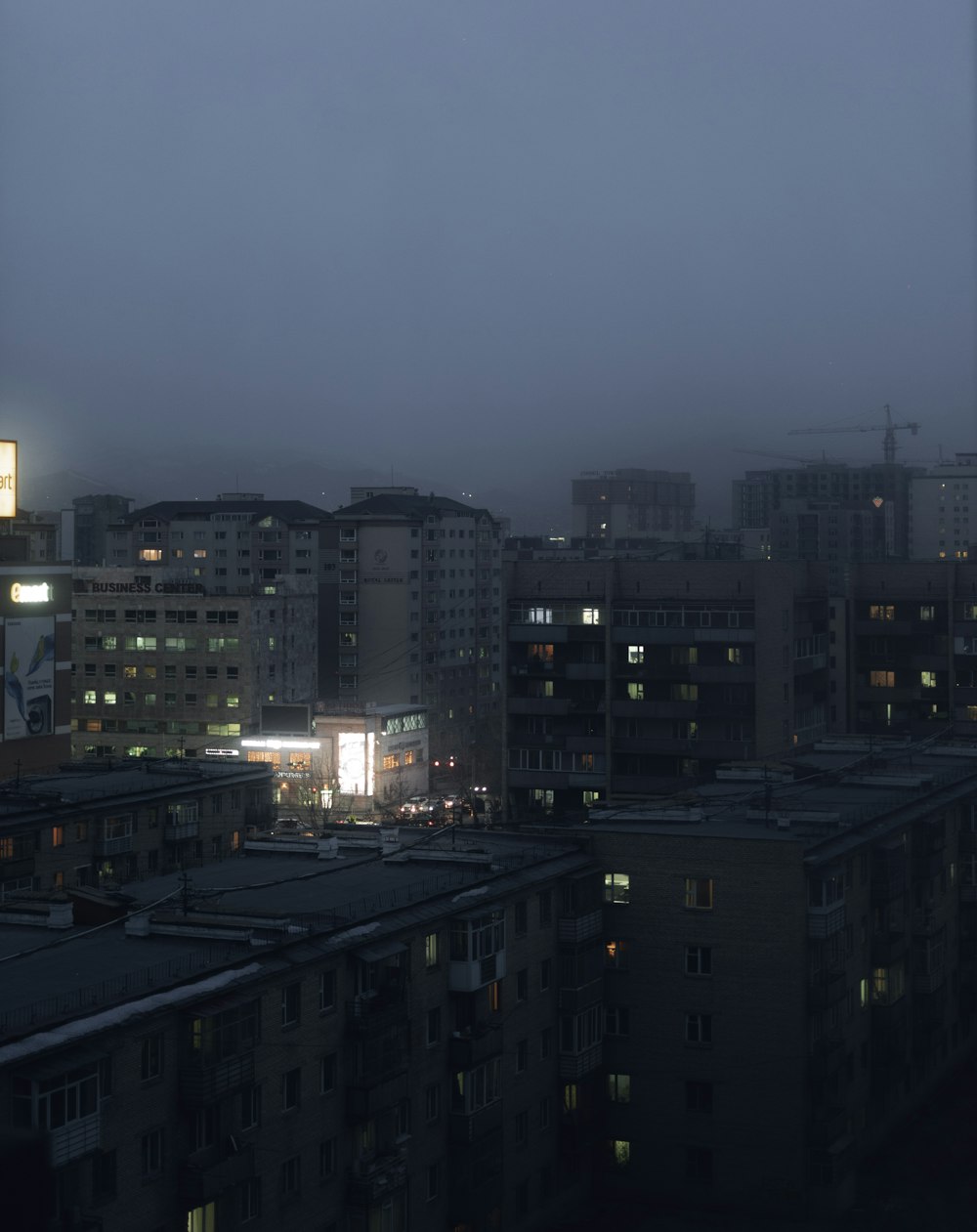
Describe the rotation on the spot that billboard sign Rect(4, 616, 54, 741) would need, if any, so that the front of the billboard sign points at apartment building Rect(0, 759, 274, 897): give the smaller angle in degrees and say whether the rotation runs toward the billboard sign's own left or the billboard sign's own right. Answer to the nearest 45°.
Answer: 0° — it already faces it

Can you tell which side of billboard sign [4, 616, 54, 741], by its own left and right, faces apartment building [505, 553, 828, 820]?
left

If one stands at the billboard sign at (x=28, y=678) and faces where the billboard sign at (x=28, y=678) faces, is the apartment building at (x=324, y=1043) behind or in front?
in front

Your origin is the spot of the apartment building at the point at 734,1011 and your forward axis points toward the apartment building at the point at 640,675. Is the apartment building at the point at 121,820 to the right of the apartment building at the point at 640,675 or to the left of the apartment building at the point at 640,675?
left

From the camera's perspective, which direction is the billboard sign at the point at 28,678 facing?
toward the camera

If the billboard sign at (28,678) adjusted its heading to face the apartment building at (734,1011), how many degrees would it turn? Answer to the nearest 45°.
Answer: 0° — it already faces it
